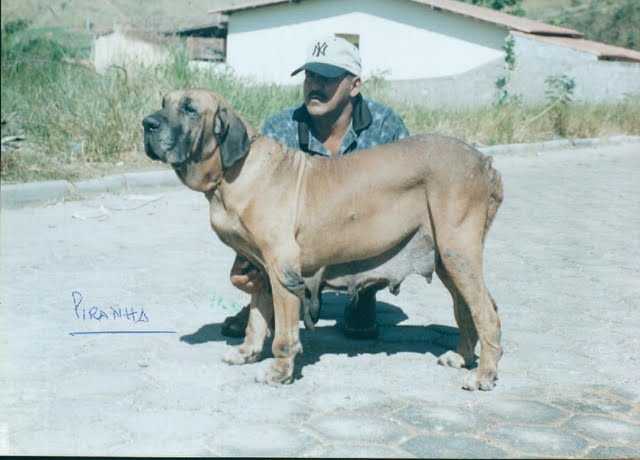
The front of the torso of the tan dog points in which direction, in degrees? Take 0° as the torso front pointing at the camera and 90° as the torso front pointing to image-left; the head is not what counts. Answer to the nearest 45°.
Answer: approximately 90°

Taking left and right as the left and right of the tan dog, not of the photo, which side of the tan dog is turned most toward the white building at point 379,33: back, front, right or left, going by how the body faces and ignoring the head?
right
